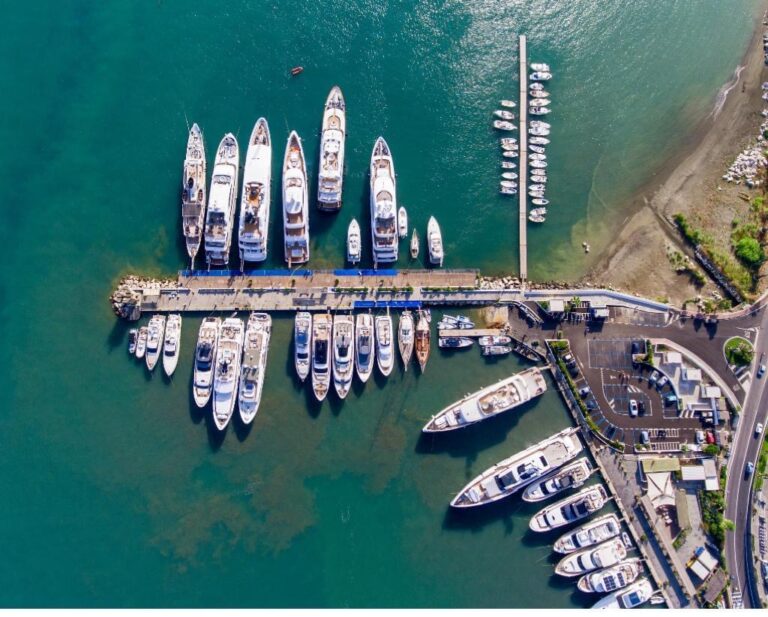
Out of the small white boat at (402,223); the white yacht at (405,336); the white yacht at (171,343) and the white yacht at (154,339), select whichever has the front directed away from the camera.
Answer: the small white boat

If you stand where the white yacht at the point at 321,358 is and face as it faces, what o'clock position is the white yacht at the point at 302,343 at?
the white yacht at the point at 302,343 is roughly at 3 o'clock from the white yacht at the point at 321,358.

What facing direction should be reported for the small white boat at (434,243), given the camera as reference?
facing away from the viewer

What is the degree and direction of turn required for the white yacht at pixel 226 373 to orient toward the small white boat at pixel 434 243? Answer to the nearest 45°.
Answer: approximately 90° to its left

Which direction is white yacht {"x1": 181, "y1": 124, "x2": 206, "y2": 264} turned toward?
away from the camera

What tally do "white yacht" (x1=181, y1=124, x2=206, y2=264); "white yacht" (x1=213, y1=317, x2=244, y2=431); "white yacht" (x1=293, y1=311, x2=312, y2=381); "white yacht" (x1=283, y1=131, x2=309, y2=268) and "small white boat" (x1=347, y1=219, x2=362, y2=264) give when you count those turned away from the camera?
3

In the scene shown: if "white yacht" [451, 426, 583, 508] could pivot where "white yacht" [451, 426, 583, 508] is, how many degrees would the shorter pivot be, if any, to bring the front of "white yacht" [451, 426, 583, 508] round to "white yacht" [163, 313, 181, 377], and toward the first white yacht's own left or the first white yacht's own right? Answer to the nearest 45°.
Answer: approximately 45° to the first white yacht's own right

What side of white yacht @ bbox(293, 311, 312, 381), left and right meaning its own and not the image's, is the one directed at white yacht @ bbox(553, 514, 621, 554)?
left

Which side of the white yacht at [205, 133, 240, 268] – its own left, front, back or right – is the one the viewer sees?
back

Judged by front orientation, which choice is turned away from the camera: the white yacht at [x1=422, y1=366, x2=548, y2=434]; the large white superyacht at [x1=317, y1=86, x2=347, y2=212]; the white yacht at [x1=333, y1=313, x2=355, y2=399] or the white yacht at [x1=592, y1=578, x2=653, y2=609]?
the large white superyacht

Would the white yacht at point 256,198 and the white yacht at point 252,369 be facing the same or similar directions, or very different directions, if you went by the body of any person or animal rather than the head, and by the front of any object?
very different directions

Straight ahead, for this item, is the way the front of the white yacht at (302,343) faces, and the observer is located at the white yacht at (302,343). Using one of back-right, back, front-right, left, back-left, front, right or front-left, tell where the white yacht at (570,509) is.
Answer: left

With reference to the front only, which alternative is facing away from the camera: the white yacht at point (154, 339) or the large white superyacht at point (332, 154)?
the large white superyacht
